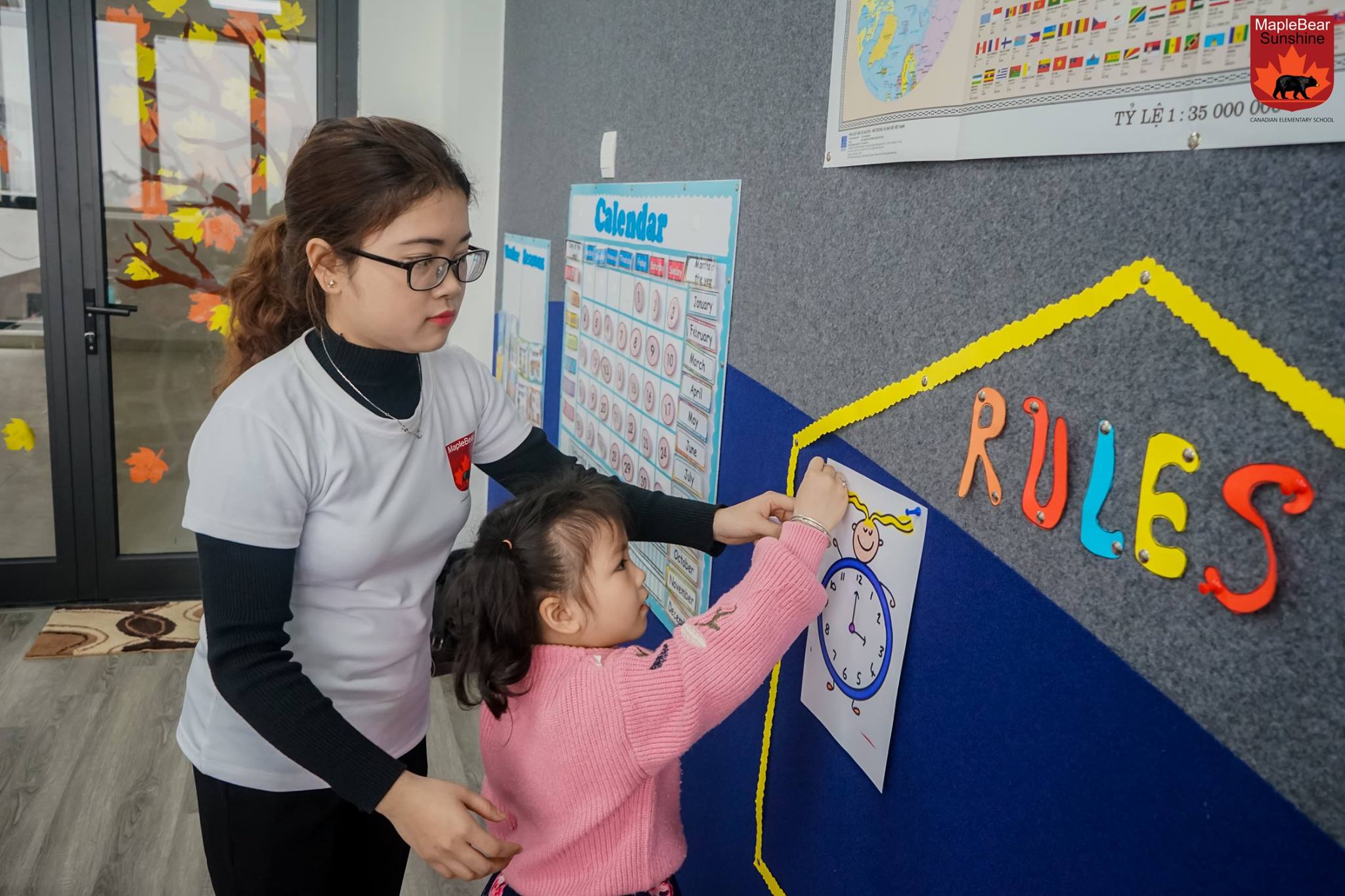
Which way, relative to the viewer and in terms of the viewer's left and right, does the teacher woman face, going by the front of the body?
facing the viewer and to the right of the viewer

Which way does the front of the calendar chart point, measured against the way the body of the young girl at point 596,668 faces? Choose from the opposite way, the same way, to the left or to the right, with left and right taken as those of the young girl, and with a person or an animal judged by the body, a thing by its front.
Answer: the opposite way

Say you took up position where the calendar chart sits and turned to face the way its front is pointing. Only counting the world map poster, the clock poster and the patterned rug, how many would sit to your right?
1

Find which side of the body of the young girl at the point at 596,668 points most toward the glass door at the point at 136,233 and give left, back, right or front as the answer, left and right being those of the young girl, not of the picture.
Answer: left

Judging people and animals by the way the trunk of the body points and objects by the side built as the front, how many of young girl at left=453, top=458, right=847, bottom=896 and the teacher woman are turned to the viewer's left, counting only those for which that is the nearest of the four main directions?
0

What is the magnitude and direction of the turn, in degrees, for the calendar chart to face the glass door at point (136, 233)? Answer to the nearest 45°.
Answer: approximately 90° to its right

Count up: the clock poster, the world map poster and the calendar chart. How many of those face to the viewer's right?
0

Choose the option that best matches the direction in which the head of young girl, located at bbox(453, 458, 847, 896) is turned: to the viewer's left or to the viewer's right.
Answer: to the viewer's right

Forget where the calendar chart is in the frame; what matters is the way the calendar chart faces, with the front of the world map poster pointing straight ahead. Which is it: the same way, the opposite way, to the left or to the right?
the same way

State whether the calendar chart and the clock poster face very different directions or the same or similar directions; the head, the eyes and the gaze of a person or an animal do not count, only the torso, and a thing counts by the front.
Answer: same or similar directions

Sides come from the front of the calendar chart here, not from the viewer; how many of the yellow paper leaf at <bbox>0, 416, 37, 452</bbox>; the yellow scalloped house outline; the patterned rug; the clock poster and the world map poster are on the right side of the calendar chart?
2

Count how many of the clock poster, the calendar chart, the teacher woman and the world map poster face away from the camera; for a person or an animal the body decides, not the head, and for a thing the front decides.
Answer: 0

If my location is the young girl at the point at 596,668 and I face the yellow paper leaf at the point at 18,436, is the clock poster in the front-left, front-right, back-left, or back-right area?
back-right

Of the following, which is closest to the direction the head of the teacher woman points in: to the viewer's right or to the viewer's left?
to the viewer's right

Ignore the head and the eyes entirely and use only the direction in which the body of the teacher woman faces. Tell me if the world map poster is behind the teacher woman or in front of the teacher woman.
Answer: in front

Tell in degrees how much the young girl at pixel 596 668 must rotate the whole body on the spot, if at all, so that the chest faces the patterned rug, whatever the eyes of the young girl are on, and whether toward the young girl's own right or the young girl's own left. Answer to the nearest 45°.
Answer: approximately 90° to the young girl's own left
